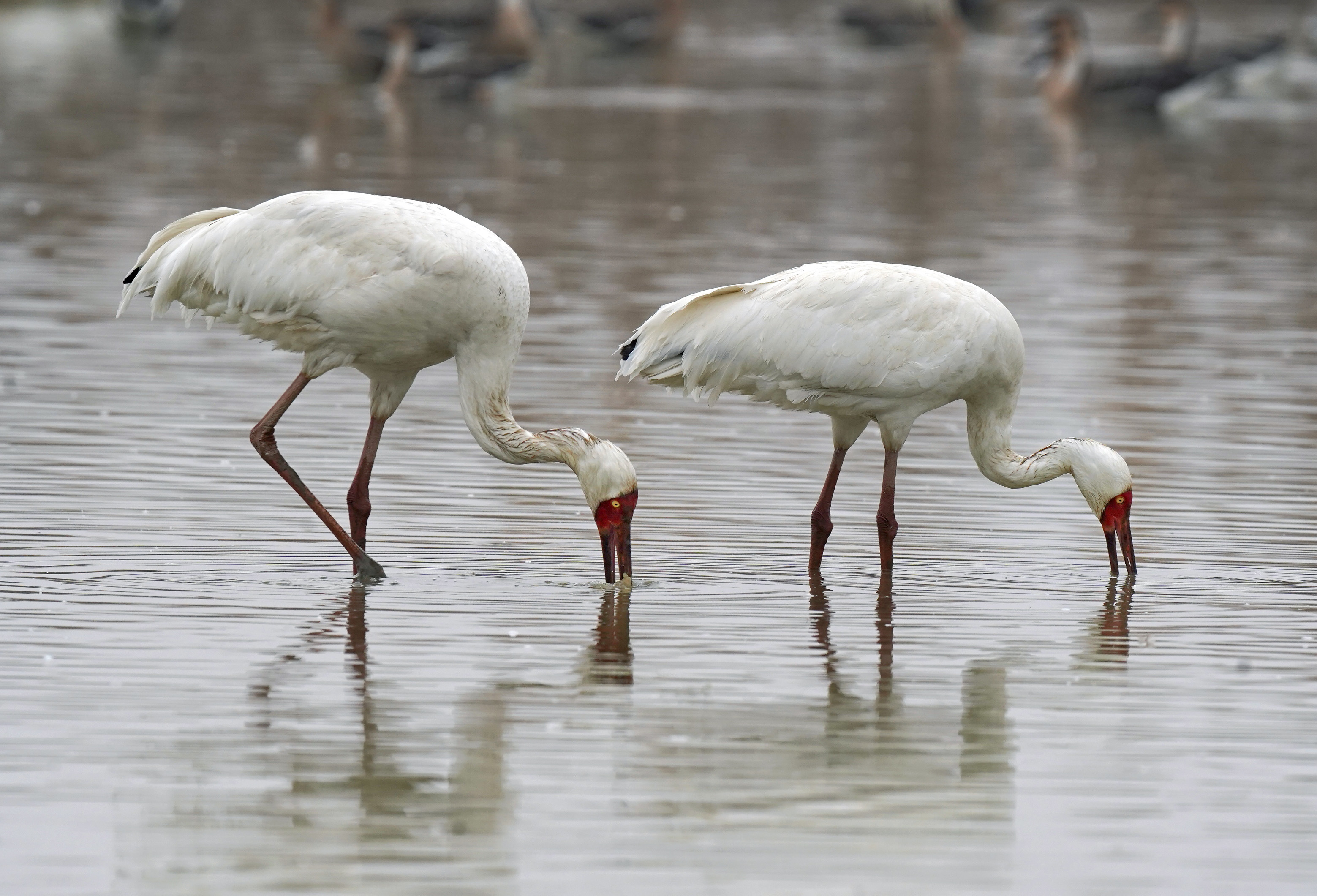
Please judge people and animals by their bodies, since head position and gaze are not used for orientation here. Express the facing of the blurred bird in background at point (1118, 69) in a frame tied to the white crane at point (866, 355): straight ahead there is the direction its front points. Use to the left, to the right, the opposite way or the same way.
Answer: the opposite way

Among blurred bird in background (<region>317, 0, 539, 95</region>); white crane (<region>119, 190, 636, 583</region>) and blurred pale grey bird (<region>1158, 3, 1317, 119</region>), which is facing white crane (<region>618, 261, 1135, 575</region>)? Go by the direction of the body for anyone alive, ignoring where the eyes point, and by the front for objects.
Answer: white crane (<region>119, 190, 636, 583</region>)

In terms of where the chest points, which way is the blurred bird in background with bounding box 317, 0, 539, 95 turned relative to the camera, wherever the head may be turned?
to the viewer's left

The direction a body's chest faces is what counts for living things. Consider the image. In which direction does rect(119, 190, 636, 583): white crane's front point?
to the viewer's right

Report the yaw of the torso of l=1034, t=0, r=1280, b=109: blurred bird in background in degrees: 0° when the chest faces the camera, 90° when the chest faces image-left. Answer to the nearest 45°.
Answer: approximately 90°

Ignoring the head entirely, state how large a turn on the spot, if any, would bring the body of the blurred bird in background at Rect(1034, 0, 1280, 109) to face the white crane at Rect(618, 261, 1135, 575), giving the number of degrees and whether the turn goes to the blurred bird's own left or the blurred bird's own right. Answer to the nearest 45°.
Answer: approximately 90° to the blurred bird's own left

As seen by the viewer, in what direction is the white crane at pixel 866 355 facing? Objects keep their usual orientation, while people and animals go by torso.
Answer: to the viewer's right

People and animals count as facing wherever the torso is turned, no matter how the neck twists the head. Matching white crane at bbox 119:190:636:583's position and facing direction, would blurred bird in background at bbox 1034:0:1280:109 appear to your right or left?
on your left

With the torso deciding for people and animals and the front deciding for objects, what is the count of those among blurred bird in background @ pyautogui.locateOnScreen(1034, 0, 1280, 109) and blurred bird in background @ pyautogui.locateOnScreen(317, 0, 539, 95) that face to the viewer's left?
2

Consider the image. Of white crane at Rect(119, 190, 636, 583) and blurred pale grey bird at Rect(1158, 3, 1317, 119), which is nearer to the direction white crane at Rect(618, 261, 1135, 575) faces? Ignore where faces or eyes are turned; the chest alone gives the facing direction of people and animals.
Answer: the blurred pale grey bird

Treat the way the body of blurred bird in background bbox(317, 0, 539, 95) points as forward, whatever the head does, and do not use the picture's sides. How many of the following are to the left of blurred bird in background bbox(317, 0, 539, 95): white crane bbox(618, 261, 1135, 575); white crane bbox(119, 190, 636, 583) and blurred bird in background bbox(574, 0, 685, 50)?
2
